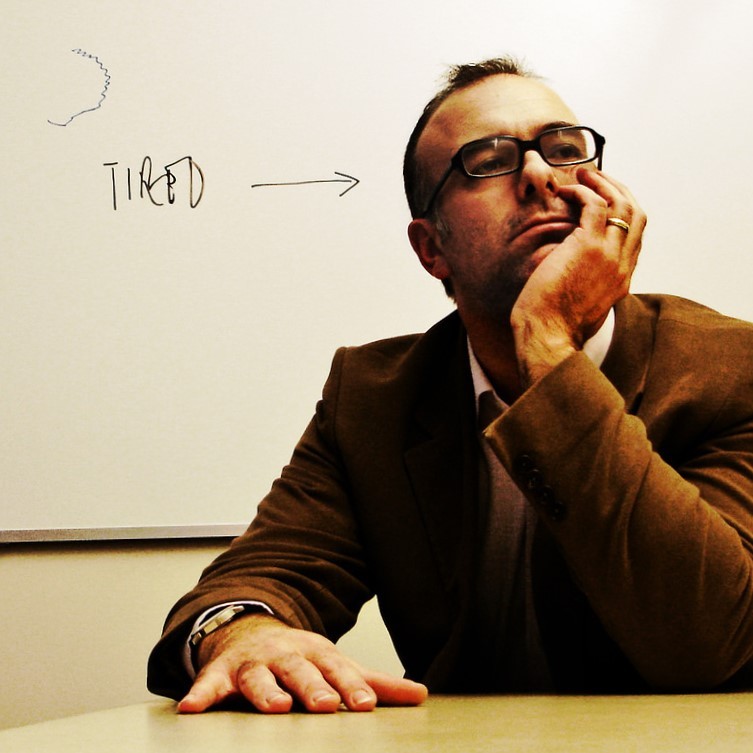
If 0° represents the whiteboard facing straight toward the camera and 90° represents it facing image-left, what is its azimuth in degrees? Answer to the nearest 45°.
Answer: approximately 0°

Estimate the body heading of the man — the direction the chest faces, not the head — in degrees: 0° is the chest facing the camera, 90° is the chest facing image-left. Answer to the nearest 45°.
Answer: approximately 0°

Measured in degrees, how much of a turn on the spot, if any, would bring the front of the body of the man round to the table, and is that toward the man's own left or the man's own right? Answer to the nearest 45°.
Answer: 0° — they already face it

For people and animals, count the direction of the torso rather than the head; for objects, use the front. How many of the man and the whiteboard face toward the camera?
2

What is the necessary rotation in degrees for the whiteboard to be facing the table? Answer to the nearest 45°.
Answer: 0° — it already faces it

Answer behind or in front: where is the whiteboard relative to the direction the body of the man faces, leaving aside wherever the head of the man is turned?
behind
